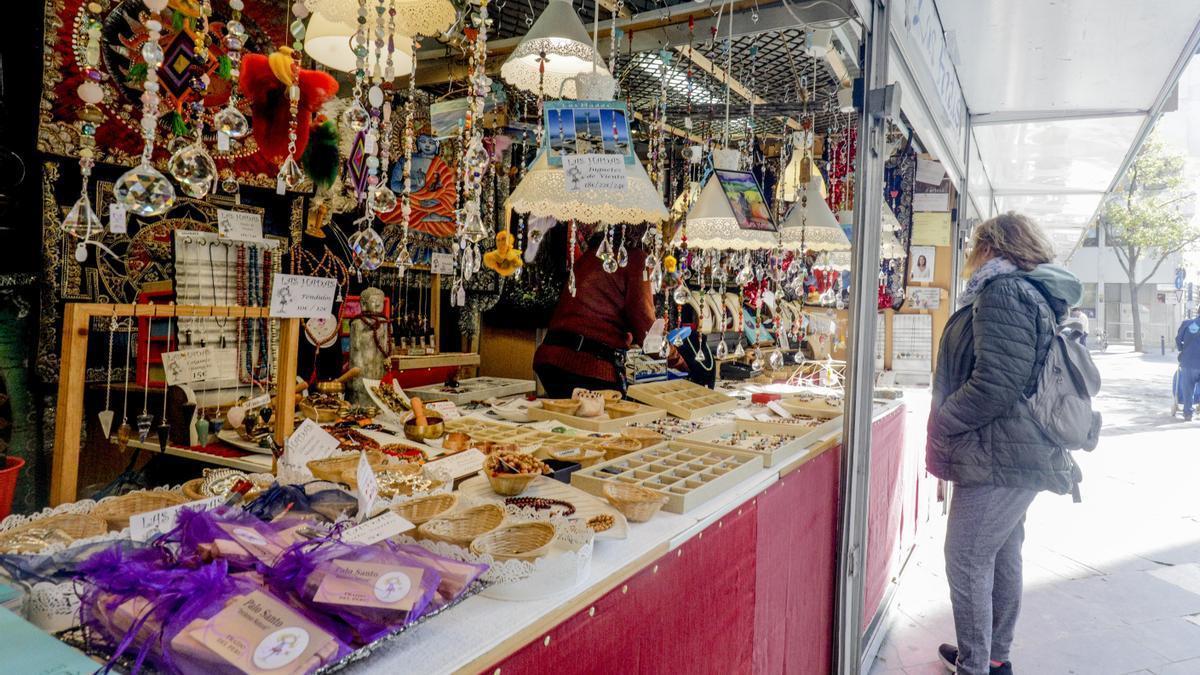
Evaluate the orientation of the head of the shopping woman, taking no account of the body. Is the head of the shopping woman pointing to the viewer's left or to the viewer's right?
to the viewer's left

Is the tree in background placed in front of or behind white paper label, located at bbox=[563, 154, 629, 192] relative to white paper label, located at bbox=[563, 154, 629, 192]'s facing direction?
behind

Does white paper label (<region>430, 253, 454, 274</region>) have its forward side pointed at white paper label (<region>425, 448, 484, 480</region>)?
yes

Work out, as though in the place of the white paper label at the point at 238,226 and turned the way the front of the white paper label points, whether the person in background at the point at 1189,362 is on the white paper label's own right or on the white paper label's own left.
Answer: on the white paper label's own left

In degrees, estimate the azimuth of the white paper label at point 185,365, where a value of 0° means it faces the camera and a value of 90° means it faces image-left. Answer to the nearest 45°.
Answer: approximately 0°
